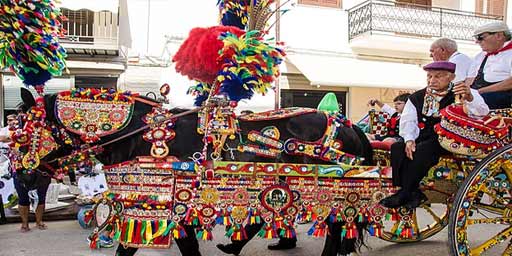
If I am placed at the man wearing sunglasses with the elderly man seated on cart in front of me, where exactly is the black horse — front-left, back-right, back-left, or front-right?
front-right

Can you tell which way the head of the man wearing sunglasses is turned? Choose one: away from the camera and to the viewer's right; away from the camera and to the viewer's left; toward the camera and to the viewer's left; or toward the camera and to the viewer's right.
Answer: toward the camera and to the viewer's left

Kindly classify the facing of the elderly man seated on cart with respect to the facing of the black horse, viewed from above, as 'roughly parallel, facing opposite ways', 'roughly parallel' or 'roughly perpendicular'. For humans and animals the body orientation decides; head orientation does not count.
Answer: roughly parallel

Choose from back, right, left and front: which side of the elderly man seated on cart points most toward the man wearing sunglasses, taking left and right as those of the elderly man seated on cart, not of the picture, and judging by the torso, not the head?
back

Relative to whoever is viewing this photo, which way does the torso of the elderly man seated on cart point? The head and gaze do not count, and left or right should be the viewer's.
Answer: facing the viewer and to the left of the viewer

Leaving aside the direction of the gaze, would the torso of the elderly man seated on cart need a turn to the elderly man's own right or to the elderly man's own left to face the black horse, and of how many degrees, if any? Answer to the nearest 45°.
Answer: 0° — they already face it

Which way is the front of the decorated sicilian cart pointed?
to the viewer's left

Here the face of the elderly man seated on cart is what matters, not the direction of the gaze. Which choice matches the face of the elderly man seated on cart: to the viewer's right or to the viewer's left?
to the viewer's left

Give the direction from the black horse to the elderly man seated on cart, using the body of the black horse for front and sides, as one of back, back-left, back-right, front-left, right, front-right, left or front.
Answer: back

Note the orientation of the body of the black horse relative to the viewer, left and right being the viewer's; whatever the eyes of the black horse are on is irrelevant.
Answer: facing to the left of the viewer

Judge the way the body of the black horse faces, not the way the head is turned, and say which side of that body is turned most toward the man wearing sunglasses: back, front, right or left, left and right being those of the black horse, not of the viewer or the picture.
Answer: back

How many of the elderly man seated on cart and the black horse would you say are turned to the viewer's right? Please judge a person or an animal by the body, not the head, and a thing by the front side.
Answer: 0
